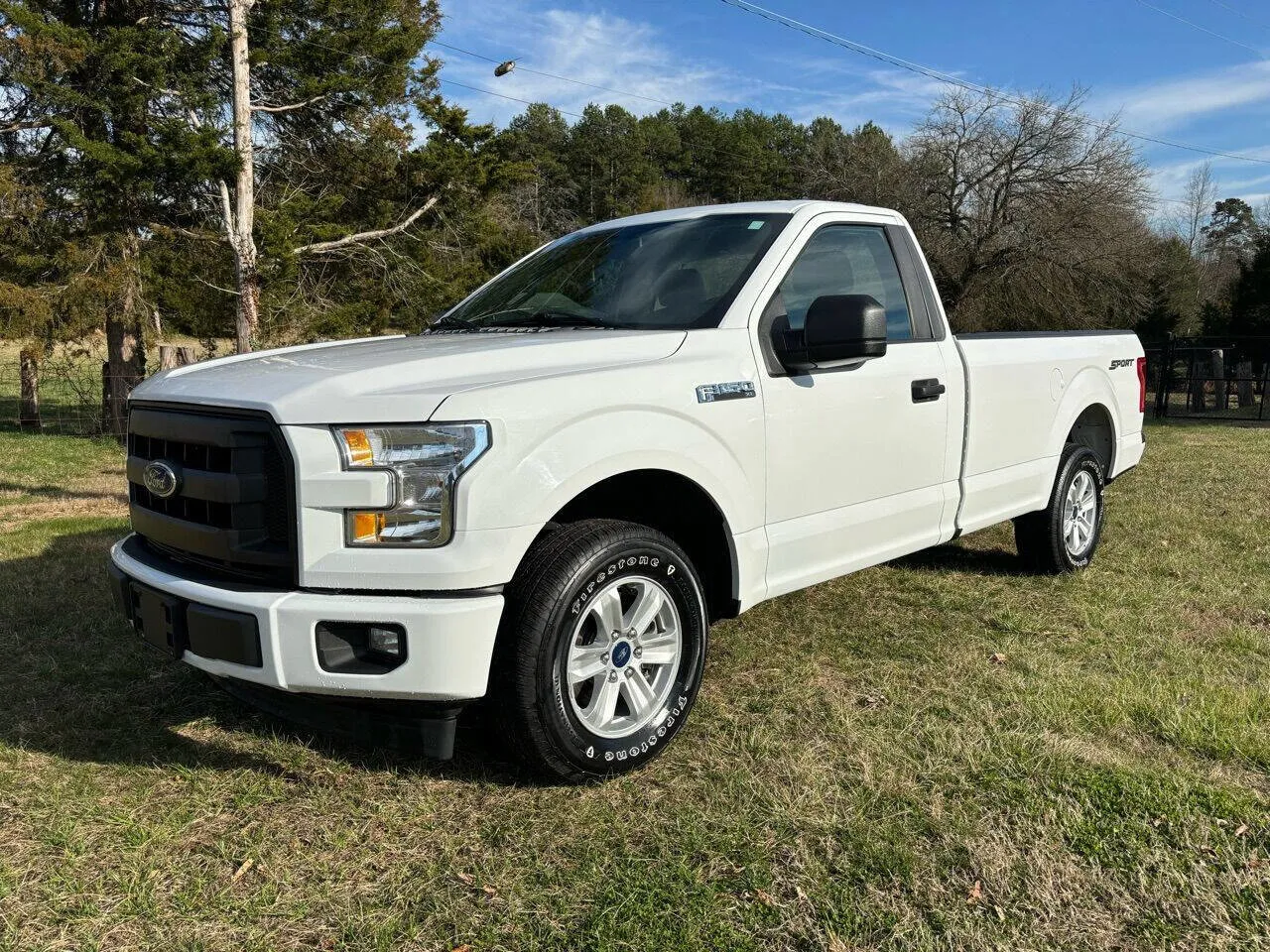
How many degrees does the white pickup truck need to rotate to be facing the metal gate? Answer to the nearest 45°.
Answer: approximately 180°

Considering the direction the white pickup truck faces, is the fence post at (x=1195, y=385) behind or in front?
behind

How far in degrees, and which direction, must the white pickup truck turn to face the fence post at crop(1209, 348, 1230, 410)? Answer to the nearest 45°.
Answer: approximately 180°

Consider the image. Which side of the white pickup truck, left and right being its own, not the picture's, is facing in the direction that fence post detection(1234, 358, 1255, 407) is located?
back

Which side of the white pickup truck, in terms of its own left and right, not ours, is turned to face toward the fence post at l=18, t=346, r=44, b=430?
right

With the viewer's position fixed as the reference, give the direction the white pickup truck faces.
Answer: facing the viewer and to the left of the viewer

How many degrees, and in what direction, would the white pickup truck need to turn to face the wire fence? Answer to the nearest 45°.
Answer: approximately 90° to its right

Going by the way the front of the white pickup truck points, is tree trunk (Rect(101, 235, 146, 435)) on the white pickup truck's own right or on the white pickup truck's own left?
on the white pickup truck's own right
